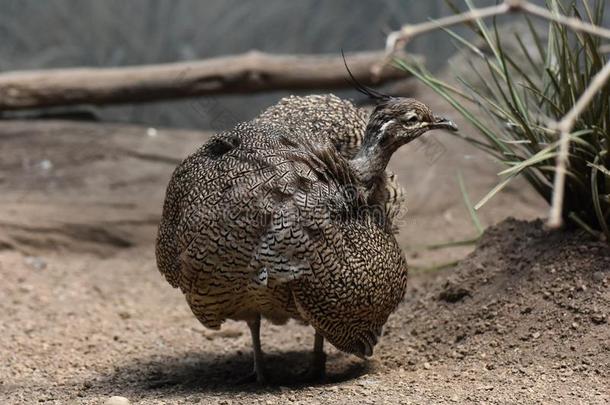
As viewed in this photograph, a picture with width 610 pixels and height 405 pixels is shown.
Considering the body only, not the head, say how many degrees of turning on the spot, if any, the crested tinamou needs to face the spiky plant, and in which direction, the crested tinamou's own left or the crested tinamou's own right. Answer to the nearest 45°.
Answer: approximately 45° to the crested tinamou's own left

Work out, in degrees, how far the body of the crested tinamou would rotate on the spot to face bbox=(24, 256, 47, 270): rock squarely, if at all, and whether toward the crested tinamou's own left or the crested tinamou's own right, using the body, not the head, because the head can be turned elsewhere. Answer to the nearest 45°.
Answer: approximately 180°

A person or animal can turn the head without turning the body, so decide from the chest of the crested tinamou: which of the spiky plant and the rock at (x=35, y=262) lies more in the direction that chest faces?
the spiky plant
